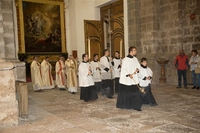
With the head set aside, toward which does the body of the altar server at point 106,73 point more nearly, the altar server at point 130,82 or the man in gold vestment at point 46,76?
the altar server

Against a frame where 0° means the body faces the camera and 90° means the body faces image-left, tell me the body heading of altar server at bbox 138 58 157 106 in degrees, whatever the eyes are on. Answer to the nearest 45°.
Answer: approximately 315°

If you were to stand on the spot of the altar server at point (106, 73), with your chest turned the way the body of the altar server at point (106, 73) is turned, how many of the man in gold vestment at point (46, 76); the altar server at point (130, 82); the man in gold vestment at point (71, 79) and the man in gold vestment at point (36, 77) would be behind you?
3

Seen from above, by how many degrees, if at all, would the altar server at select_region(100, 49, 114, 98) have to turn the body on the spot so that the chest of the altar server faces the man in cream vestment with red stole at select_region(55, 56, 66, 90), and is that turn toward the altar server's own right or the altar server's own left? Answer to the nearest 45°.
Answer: approximately 180°

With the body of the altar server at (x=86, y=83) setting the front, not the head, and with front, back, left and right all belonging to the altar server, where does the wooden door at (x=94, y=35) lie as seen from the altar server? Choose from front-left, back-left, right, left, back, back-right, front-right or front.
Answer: back-left

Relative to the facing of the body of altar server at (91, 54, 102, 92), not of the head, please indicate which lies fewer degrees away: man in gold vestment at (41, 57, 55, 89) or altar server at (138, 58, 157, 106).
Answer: the altar server

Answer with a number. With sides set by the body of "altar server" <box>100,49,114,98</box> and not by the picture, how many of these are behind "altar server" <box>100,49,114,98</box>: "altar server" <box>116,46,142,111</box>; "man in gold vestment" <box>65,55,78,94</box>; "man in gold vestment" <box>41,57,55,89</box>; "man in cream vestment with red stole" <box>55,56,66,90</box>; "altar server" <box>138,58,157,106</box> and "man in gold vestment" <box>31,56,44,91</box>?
4

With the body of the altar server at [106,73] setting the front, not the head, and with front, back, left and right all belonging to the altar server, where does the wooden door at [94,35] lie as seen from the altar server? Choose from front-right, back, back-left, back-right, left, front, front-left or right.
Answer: back-left
